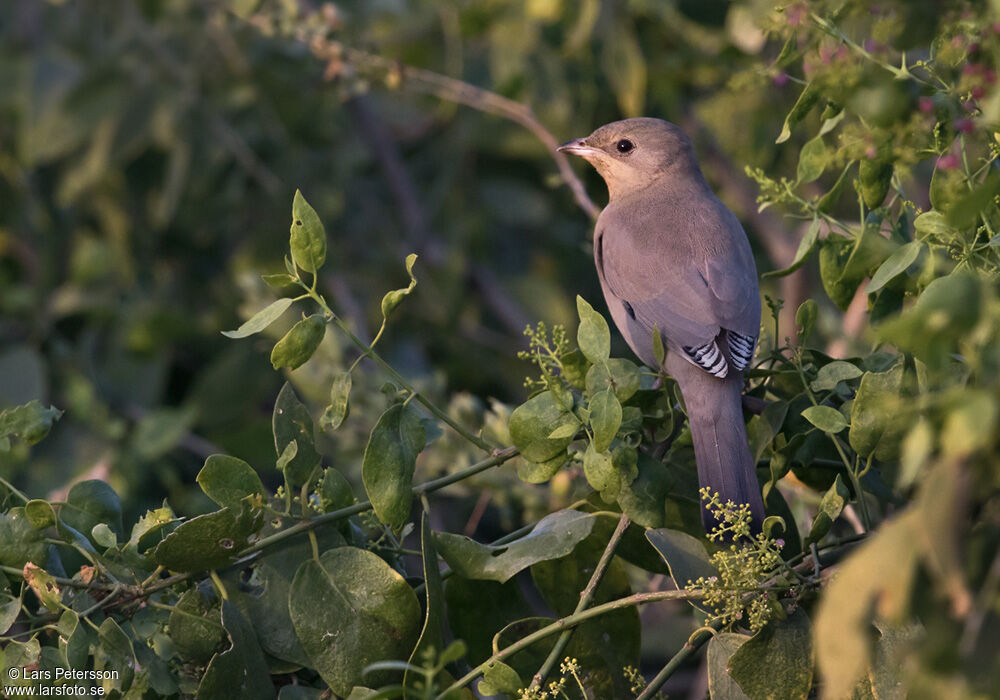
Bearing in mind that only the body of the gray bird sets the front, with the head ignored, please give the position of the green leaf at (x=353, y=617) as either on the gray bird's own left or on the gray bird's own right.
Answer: on the gray bird's own left

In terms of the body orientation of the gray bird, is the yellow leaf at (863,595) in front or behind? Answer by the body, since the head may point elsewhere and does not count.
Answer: behind

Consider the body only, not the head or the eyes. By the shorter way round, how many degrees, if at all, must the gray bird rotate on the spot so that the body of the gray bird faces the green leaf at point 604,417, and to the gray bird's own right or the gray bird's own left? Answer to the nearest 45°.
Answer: approximately 135° to the gray bird's own left

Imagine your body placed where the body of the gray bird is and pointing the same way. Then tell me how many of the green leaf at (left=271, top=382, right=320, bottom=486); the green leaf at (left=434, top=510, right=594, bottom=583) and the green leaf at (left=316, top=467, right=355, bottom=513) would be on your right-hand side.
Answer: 0

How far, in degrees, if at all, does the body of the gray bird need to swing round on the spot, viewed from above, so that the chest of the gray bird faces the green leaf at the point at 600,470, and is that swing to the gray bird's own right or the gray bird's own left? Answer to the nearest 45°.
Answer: approximately 135° to the gray bird's own left

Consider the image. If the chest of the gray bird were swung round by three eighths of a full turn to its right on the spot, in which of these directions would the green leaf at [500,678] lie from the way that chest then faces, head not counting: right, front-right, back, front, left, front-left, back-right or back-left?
right

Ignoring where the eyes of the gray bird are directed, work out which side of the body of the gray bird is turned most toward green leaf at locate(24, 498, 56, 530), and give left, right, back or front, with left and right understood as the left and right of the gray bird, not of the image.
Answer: left

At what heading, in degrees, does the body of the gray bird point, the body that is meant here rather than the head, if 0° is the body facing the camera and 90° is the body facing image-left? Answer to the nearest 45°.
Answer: approximately 135°

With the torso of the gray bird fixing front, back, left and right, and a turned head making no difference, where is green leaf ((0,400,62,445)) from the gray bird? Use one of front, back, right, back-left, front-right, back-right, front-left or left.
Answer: left
